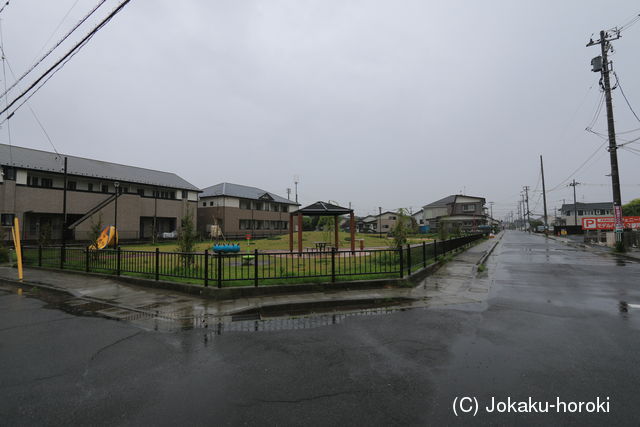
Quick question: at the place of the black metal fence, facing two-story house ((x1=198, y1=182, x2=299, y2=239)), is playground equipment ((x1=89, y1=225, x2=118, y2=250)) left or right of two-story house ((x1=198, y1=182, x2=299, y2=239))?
left

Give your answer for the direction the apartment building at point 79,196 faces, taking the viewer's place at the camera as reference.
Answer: facing the viewer and to the right of the viewer

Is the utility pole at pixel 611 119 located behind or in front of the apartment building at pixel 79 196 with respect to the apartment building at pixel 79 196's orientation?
in front

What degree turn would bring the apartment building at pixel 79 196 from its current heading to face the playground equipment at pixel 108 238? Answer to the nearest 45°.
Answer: approximately 45° to its right
